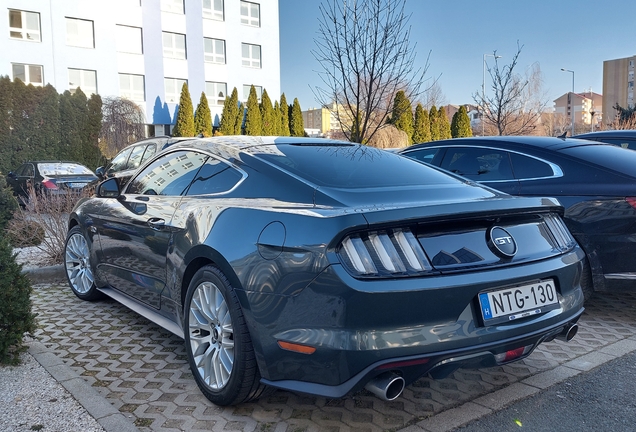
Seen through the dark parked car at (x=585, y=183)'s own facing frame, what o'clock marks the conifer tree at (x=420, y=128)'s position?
The conifer tree is roughly at 1 o'clock from the dark parked car.

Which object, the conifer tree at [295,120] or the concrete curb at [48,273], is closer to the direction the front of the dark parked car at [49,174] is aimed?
the conifer tree

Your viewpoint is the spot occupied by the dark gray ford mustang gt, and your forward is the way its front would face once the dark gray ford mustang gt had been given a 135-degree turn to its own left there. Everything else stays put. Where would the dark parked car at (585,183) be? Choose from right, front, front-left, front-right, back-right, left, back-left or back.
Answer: back-left

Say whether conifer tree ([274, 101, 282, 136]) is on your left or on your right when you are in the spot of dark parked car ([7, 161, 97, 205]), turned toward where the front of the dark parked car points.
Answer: on your right

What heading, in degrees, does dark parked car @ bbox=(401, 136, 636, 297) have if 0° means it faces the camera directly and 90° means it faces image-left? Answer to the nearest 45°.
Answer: approximately 135°

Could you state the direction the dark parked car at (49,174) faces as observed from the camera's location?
facing away from the viewer and to the left of the viewer

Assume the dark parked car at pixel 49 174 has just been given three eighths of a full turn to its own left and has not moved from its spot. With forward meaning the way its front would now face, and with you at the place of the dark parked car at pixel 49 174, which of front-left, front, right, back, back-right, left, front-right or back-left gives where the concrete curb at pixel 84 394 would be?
front

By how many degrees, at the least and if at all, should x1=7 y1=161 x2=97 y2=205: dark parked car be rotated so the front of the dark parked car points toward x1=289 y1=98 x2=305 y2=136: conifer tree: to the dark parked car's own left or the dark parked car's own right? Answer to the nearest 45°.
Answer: approximately 90° to the dark parked car's own right

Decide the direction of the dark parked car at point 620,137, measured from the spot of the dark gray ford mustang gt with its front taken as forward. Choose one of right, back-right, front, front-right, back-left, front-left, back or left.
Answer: right

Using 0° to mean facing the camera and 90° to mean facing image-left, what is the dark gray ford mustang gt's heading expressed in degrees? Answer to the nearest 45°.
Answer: approximately 135°

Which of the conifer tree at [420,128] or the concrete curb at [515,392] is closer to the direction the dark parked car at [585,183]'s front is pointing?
the conifer tree
